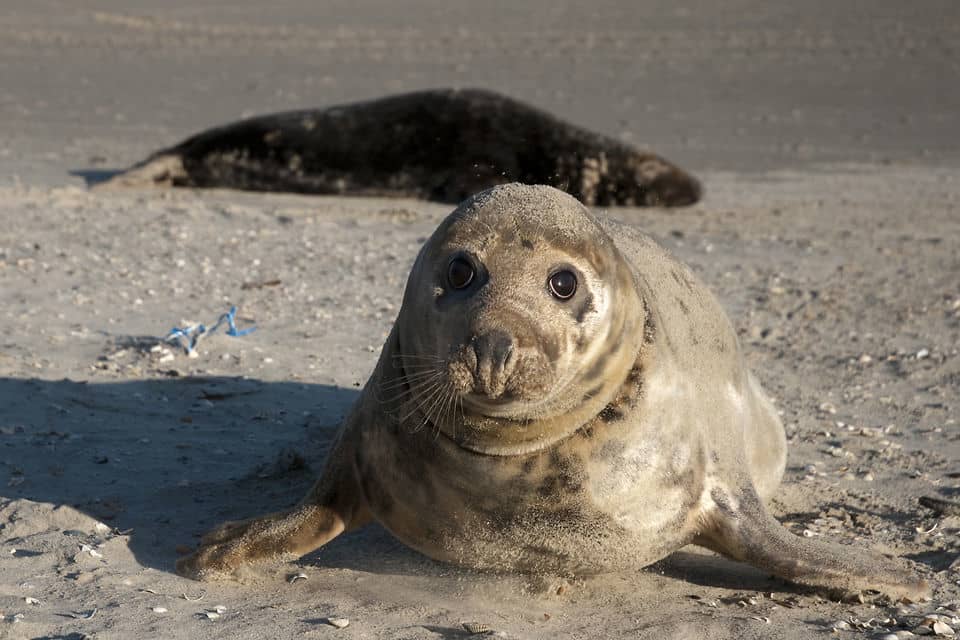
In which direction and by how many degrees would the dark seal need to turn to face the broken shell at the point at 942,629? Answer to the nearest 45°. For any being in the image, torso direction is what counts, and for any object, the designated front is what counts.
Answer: approximately 90° to its right

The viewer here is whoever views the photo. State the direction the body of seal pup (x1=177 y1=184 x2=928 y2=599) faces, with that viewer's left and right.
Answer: facing the viewer

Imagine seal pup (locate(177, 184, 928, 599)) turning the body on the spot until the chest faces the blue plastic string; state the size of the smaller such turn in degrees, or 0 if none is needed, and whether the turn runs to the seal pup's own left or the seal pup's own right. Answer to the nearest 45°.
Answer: approximately 135° to the seal pup's own right

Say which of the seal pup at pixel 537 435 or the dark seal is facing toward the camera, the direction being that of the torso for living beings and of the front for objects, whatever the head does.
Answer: the seal pup

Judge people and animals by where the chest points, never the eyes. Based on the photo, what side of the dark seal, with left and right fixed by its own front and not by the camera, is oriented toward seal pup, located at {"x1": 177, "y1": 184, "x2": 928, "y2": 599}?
right

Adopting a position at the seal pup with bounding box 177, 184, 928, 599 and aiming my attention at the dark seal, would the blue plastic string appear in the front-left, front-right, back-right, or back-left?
front-left

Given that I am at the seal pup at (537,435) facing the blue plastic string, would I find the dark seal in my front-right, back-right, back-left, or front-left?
front-right

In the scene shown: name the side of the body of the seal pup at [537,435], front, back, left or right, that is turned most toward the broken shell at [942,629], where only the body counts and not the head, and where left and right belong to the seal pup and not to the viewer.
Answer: left

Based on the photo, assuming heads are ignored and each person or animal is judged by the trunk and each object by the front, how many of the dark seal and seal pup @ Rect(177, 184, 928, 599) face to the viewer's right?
1

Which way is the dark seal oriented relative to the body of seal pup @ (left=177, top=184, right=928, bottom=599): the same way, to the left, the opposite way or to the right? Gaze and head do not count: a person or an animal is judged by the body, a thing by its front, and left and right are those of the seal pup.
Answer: to the left

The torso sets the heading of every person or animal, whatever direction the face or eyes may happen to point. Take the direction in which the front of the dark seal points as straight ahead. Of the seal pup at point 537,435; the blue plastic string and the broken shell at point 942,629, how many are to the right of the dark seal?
3

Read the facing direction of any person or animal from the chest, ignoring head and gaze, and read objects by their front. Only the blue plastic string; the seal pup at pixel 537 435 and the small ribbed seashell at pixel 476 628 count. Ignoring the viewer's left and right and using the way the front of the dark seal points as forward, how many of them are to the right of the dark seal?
3

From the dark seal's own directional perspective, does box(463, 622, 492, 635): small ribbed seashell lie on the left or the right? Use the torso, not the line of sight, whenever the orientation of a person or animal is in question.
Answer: on its right

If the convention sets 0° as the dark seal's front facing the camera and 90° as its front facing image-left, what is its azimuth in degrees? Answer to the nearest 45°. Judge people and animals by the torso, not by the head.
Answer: approximately 270°

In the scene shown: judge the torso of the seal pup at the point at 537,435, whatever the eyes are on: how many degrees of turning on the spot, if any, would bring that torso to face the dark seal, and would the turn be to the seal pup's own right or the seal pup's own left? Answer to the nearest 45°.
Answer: approximately 180°
